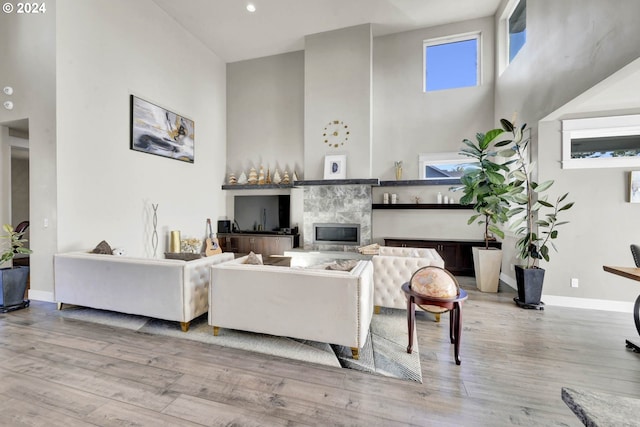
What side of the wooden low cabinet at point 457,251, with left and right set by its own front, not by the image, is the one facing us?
front

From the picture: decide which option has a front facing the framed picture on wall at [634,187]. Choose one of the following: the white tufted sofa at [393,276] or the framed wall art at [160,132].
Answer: the framed wall art

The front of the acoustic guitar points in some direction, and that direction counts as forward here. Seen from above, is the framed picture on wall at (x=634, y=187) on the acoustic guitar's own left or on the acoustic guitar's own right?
on the acoustic guitar's own left

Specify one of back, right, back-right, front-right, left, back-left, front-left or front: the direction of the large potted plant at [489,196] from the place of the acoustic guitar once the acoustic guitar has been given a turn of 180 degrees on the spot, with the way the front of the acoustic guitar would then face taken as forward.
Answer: back-right

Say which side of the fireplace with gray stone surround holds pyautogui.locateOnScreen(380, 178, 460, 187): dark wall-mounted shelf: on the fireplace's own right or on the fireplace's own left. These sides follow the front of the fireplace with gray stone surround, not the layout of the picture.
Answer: on the fireplace's own left

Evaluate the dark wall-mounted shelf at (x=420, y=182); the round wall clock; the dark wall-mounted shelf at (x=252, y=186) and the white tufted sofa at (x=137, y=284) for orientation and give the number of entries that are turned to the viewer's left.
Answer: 0

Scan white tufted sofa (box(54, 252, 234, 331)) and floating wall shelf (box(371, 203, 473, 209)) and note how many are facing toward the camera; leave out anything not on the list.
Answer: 1

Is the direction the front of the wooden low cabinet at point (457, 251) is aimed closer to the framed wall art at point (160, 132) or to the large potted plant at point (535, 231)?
the large potted plant

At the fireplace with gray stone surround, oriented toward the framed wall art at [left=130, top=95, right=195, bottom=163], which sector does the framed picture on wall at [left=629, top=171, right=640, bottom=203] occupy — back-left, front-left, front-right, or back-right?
back-left

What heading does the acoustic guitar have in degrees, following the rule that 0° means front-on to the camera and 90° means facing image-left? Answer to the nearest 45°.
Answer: approximately 0°

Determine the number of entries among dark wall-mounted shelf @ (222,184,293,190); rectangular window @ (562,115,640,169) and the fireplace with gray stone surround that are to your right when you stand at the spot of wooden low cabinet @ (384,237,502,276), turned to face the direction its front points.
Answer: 2

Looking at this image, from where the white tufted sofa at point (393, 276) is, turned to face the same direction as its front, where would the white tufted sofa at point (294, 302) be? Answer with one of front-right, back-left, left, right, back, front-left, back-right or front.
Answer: front-left

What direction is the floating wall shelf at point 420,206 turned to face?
toward the camera

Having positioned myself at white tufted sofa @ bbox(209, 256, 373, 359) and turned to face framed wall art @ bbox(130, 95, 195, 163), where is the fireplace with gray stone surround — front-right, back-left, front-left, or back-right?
front-right

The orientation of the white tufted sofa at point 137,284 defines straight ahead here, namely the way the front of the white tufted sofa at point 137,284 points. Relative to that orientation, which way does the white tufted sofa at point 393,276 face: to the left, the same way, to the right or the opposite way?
to the left

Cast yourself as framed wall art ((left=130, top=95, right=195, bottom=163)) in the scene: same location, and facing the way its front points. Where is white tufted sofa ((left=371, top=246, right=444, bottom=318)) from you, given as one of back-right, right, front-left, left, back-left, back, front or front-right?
front

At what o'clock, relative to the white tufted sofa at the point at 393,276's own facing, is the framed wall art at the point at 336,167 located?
The framed wall art is roughly at 2 o'clock from the white tufted sofa.

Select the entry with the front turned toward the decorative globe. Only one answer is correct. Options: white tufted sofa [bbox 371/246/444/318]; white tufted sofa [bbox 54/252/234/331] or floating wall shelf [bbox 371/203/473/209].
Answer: the floating wall shelf

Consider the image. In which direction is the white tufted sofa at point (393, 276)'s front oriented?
to the viewer's left

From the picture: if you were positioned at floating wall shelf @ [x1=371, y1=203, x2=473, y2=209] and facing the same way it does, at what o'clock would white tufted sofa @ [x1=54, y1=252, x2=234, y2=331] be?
The white tufted sofa is roughly at 1 o'clock from the floating wall shelf.

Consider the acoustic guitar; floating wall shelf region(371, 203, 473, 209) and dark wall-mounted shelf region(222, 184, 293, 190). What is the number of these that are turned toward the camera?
3

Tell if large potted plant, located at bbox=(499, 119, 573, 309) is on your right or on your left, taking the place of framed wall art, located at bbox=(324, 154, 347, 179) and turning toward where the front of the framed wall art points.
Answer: on your left

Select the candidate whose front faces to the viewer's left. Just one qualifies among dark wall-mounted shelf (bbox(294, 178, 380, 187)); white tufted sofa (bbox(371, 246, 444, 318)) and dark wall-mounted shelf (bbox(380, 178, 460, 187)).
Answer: the white tufted sofa

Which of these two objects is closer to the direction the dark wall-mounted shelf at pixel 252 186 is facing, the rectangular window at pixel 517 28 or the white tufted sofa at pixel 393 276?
the white tufted sofa
